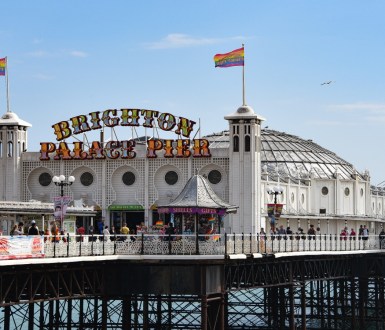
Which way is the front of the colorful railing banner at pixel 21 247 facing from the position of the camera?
facing the viewer
